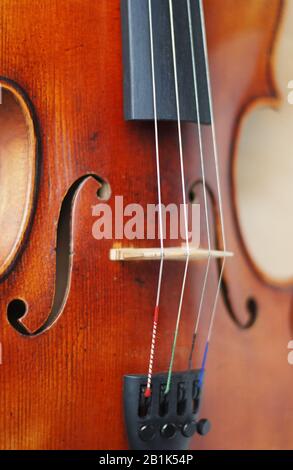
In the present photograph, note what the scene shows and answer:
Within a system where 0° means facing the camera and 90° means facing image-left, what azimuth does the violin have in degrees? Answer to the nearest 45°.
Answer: approximately 315°
